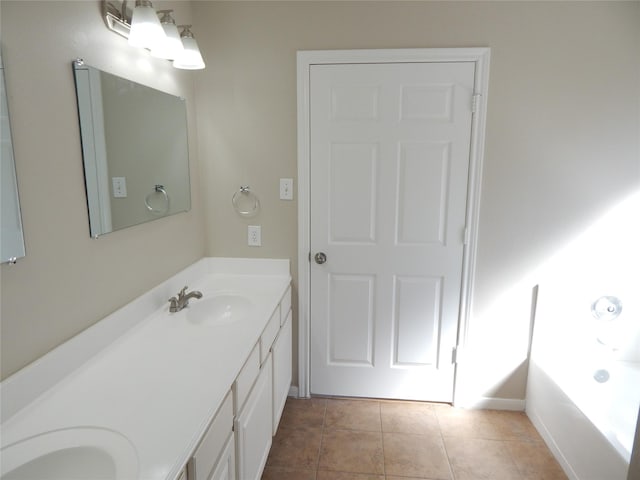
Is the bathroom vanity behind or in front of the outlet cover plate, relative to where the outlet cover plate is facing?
in front

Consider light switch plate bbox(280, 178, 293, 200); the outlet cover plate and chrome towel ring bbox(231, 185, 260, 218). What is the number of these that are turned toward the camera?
3

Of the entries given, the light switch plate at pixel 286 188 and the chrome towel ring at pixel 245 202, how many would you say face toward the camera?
2

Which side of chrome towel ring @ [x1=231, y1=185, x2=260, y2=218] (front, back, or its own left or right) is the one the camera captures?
front

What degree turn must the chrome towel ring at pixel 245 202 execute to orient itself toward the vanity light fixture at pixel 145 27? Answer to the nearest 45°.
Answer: approximately 45° to its right

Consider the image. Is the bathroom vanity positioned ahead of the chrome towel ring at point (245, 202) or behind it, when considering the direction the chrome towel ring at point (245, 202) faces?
ahead

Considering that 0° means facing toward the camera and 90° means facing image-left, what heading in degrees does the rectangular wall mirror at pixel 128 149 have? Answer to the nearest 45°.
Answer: approximately 315°

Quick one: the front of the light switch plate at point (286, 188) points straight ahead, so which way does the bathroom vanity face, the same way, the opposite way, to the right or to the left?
to the left

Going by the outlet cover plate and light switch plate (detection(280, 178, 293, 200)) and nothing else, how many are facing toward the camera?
2

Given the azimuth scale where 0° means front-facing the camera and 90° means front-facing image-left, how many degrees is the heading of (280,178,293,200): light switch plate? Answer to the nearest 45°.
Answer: approximately 0°

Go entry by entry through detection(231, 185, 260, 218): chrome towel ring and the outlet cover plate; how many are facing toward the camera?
2

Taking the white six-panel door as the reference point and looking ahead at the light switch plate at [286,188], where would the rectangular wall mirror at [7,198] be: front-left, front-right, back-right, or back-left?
front-left

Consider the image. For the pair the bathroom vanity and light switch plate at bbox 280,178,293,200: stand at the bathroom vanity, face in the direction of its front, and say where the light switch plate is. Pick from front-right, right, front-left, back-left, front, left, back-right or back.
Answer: left

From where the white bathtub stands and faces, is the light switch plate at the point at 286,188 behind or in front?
in front

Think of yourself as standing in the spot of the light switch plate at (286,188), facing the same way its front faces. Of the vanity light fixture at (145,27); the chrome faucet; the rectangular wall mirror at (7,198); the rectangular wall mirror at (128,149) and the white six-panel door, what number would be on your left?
1
